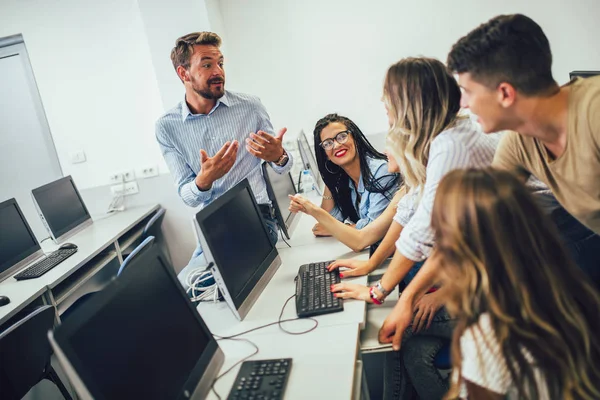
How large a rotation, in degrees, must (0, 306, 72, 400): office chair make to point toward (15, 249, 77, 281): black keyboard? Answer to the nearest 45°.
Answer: approximately 45° to its right

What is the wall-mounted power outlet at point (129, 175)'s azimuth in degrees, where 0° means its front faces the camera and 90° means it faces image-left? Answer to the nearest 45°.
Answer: approximately 0°

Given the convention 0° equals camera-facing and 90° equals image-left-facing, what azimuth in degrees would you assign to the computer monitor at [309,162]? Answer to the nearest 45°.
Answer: approximately 270°

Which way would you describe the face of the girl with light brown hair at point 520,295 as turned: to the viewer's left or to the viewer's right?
to the viewer's left

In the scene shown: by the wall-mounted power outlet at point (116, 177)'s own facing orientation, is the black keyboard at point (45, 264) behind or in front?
in front

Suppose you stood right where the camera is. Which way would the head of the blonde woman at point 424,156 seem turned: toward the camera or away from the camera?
away from the camera

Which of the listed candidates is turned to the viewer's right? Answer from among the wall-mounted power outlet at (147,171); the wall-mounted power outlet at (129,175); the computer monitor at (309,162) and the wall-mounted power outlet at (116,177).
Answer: the computer monitor

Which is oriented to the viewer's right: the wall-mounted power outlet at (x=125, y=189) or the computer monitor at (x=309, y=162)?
the computer monitor

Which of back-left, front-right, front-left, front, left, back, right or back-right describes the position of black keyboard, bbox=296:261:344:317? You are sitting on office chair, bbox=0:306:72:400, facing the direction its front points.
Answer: back
